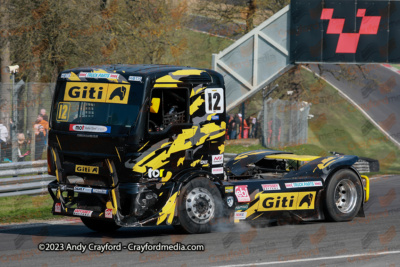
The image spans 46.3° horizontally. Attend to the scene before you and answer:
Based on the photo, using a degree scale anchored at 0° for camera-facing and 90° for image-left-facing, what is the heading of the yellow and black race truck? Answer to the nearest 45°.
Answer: approximately 45°

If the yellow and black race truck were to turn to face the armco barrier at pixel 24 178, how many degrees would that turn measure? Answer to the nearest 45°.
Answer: approximately 90° to its right

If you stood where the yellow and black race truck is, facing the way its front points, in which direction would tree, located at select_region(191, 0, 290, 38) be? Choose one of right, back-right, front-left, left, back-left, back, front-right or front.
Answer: back-right

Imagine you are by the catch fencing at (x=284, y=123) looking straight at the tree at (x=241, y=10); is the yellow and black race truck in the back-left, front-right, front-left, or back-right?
back-left

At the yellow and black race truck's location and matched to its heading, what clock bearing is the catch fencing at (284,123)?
The catch fencing is roughly at 5 o'clock from the yellow and black race truck.
